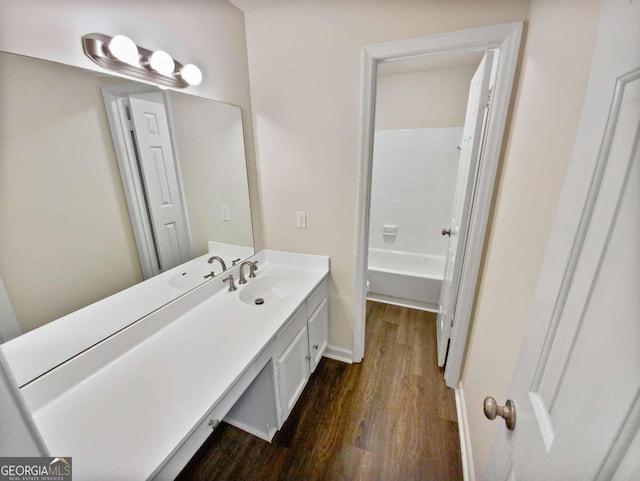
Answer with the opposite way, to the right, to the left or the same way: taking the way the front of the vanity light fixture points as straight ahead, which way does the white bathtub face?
to the right

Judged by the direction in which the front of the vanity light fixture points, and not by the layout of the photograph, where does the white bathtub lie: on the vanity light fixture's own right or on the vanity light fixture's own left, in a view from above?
on the vanity light fixture's own left

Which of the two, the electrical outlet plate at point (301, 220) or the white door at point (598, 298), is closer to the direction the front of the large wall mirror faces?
the white door

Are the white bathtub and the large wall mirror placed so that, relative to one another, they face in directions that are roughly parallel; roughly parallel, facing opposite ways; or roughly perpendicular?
roughly perpendicular

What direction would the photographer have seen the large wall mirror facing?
facing the viewer and to the right of the viewer

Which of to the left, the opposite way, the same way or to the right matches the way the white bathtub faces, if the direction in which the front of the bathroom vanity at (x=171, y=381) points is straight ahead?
to the right

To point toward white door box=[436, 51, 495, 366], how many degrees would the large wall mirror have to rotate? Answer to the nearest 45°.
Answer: approximately 45° to its left
